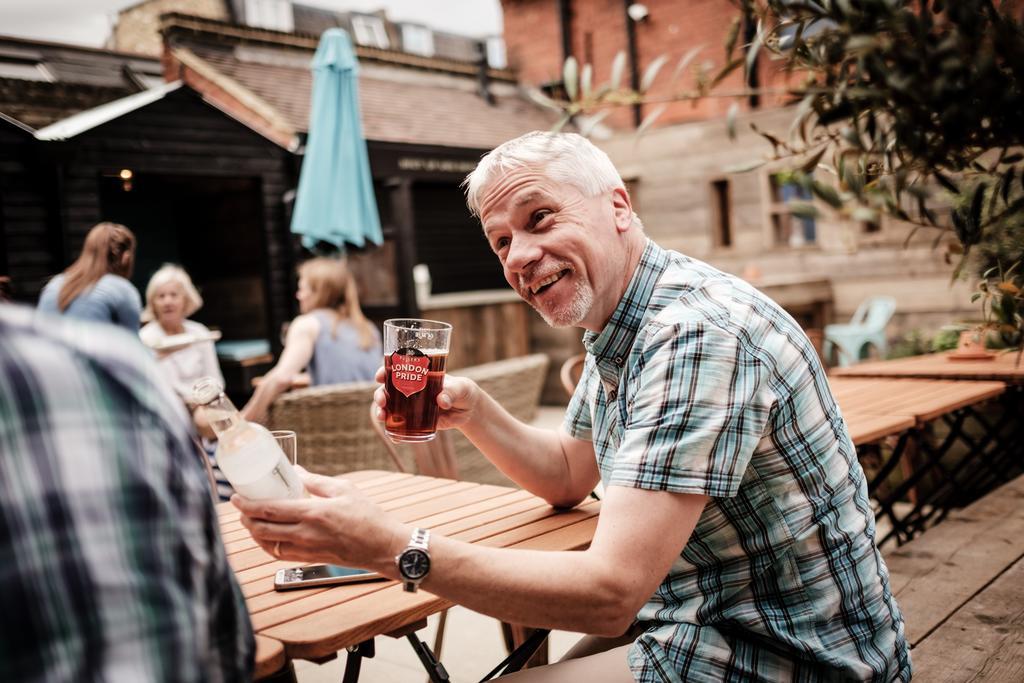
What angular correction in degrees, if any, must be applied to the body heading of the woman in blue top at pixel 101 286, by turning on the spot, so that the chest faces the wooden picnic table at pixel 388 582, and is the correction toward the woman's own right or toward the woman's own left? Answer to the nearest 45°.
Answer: approximately 135° to the woman's own right

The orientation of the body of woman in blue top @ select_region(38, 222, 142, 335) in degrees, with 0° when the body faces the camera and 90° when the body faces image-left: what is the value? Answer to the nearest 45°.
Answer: approximately 225°

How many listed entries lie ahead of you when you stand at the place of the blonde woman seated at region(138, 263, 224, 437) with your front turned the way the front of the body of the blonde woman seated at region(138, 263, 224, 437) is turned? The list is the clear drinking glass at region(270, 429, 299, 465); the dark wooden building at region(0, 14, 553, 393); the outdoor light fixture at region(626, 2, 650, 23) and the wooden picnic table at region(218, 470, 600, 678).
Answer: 2

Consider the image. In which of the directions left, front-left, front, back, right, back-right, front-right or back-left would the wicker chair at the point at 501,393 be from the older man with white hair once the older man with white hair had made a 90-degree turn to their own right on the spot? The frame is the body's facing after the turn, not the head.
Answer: front

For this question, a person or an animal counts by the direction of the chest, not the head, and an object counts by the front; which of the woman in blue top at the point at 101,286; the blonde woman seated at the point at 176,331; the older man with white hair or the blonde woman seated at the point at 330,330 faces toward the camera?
the blonde woman seated at the point at 176,331

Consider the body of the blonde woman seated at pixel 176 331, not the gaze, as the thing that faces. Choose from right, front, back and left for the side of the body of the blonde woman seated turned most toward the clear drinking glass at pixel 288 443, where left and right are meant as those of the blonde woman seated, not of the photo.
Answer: front

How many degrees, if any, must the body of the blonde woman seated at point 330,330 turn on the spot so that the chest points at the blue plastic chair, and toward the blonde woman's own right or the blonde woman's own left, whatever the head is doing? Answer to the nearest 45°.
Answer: approximately 90° to the blonde woman's own right

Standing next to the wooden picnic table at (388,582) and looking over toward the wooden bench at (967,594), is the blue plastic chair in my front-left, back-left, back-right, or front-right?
front-left

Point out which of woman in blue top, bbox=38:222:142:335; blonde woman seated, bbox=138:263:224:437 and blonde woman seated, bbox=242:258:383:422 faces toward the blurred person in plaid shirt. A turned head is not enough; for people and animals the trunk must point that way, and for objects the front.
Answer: blonde woman seated, bbox=138:263:224:437

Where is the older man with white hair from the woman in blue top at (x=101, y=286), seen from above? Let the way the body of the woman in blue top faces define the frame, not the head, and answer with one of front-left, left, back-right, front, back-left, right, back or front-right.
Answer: back-right

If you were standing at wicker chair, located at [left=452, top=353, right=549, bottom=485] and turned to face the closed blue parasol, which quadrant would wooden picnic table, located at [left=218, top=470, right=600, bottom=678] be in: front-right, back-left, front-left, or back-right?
back-left

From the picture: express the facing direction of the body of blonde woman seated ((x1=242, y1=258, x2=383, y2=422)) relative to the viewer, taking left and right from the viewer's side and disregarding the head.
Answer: facing away from the viewer and to the left of the viewer

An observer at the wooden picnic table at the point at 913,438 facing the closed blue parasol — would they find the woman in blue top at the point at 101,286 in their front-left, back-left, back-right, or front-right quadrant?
front-left

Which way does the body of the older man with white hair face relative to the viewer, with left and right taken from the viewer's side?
facing to the left of the viewer

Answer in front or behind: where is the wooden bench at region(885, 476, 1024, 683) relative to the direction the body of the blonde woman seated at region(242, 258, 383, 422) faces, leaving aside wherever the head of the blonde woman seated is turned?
behind

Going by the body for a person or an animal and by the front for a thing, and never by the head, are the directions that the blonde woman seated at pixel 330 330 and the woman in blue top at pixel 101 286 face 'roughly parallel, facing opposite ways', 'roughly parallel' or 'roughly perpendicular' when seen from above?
roughly perpendicular

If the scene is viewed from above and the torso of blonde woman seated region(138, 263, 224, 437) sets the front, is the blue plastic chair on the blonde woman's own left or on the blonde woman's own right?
on the blonde woman's own left

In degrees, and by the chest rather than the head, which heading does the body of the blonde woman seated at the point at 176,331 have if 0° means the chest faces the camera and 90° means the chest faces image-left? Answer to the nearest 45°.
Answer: approximately 0°

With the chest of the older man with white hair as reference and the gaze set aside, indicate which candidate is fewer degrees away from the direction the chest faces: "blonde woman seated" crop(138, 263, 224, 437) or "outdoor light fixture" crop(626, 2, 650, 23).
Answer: the blonde woman seated
